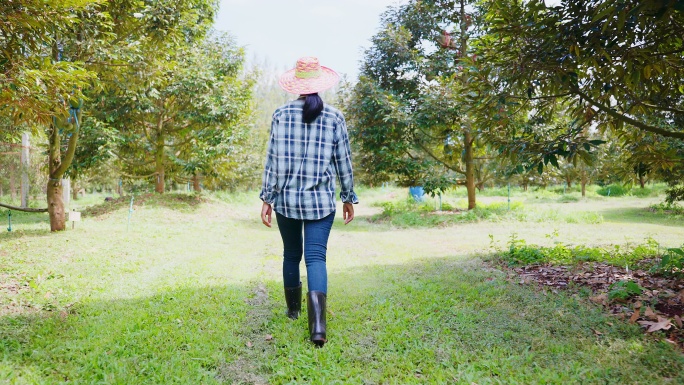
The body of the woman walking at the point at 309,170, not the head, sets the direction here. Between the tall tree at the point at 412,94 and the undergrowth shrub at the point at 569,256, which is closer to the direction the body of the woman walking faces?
the tall tree

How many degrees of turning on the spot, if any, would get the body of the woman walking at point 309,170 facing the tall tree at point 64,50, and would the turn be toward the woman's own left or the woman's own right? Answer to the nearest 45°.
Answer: approximately 45° to the woman's own left

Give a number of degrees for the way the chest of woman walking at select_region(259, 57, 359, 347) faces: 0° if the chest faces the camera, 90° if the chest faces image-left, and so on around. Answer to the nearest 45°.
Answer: approximately 180°

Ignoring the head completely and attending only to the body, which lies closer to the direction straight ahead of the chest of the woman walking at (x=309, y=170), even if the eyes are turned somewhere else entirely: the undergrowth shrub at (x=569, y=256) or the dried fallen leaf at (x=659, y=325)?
the undergrowth shrub

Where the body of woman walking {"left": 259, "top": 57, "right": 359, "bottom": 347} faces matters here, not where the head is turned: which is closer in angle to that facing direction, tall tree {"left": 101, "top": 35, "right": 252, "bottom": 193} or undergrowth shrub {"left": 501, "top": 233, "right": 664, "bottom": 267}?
the tall tree

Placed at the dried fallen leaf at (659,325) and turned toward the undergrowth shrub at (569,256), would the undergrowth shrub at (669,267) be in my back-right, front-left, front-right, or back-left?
front-right

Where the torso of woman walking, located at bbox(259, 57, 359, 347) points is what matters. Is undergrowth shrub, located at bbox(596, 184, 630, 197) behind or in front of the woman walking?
in front

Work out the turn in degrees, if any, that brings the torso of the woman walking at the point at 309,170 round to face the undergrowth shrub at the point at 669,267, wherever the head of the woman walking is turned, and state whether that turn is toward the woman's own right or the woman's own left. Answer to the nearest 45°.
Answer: approximately 90° to the woman's own right

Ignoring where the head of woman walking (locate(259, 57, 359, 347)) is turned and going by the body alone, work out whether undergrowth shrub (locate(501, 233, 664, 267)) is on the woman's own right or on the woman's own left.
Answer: on the woman's own right

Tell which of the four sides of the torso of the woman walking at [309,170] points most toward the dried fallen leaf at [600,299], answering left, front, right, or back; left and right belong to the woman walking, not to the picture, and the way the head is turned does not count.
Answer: right

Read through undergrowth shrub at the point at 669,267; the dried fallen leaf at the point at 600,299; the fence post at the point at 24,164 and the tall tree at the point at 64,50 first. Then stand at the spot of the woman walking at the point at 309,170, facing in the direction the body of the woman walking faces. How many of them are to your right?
2

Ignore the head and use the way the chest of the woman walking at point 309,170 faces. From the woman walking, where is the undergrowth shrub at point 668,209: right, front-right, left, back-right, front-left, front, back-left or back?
front-right

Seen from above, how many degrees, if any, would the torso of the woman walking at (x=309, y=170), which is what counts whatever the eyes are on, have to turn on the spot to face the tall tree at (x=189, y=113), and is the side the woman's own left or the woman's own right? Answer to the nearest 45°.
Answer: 0° — they already face it
